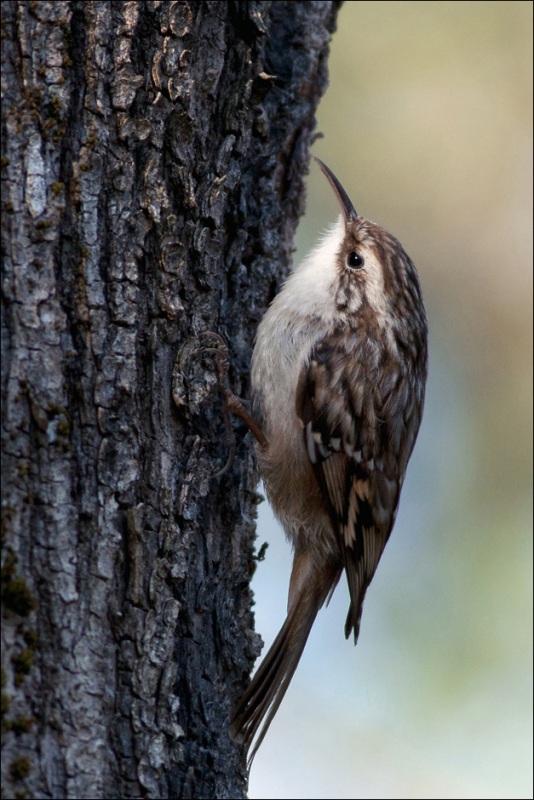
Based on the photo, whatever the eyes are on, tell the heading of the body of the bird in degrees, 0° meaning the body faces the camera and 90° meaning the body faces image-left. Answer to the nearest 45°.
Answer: approximately 90°
